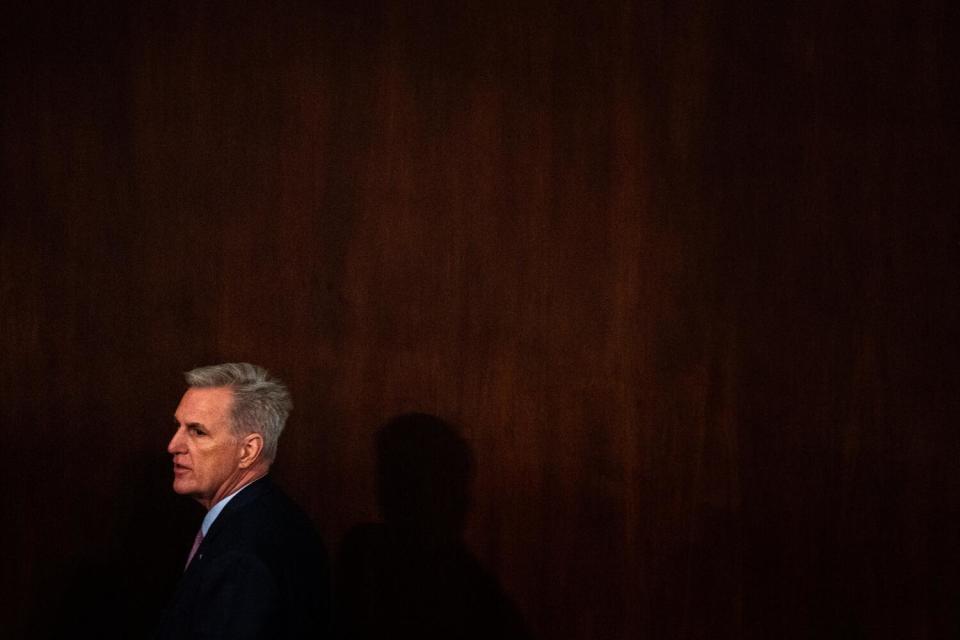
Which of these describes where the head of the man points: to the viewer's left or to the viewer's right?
to the viewer's left

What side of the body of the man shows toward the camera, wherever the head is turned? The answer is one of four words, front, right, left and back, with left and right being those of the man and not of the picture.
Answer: left
